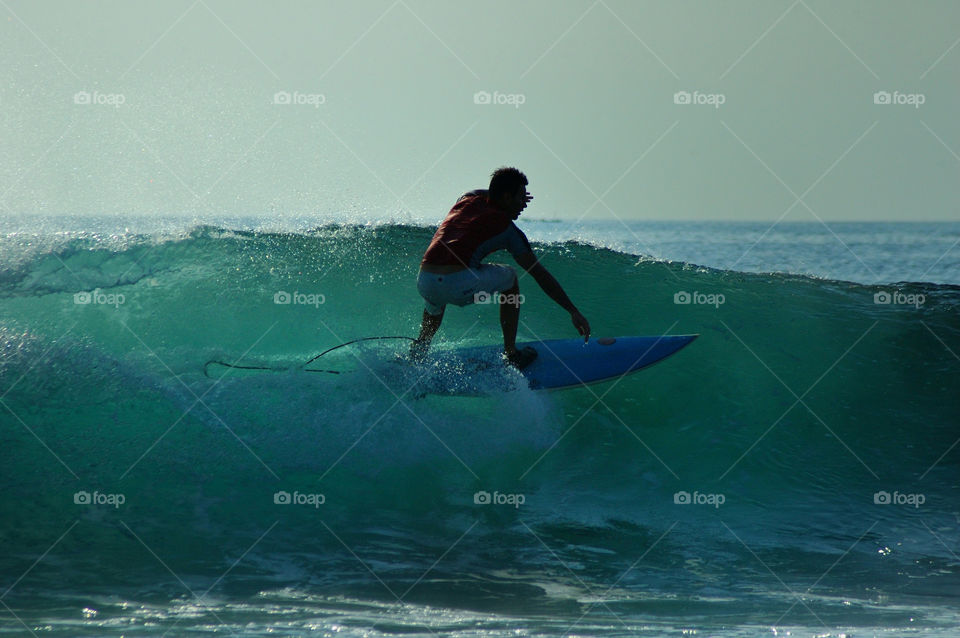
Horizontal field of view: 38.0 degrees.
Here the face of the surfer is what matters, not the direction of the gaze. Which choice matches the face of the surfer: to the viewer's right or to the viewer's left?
to the viewer's right

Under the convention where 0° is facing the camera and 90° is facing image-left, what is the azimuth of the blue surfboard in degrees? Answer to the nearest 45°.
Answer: approximately 270°
